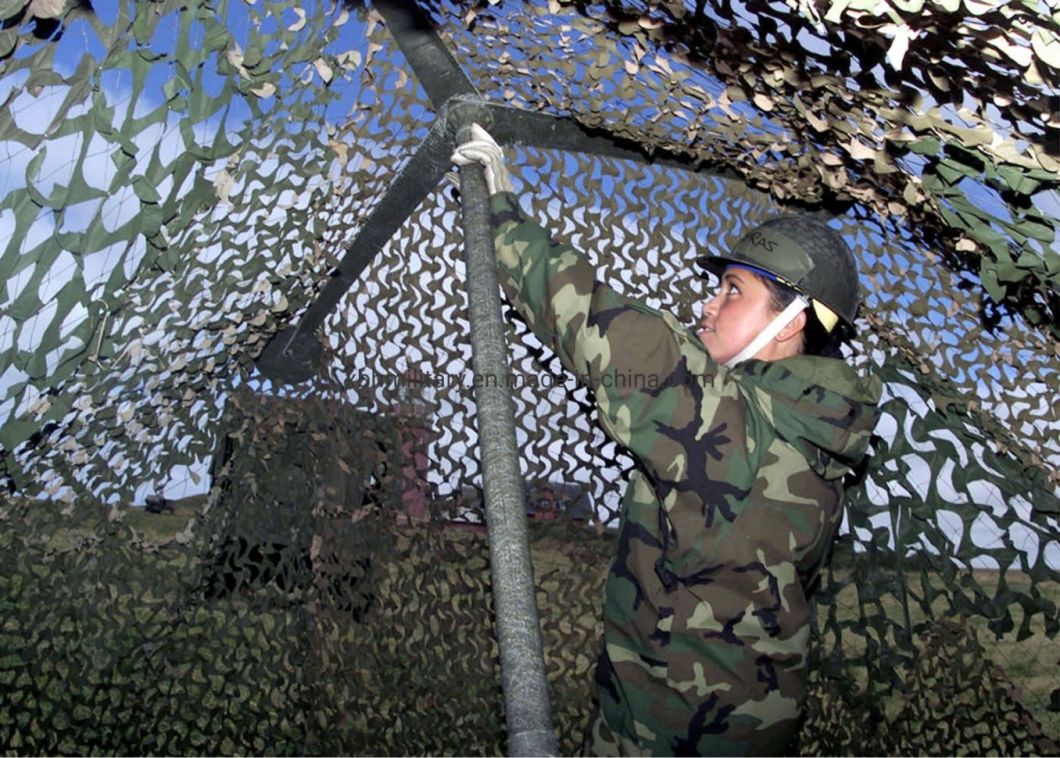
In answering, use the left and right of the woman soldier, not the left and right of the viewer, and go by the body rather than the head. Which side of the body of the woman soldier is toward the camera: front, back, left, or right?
left

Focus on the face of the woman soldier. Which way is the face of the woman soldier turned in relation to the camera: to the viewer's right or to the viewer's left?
to the viewer's left
